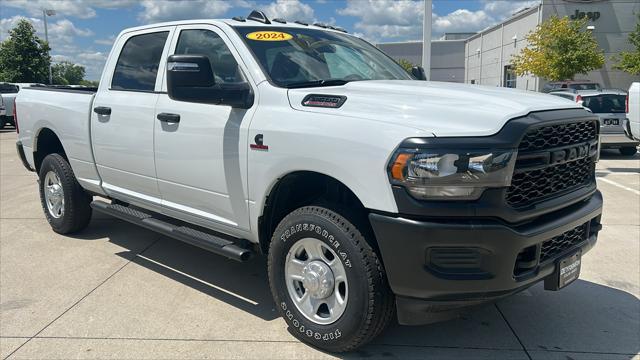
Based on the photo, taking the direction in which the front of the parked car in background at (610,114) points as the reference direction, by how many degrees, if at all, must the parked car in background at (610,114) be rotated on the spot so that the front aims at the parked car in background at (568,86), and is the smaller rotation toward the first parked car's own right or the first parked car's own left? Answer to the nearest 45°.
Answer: approximately 45° to the first parked car's own right

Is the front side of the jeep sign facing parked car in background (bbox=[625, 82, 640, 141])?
yes

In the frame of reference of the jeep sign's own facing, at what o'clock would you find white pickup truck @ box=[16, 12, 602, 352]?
The white pickup truck is roughly at 12 o'clock from the jeep sign.

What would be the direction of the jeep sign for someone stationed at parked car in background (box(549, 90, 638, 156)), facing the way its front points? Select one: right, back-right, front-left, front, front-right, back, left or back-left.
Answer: front-right

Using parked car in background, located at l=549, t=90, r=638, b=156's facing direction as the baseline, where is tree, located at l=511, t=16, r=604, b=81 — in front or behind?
in front

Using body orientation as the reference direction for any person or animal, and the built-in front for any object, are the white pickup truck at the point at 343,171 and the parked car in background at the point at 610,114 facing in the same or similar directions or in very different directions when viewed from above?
very different directions

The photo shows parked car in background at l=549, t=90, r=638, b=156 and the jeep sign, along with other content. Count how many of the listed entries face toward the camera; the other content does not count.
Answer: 1

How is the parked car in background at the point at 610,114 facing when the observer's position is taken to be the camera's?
facing away from the viewer and to the left of the viewer

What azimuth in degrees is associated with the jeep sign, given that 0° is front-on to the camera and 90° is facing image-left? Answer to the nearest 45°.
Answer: approximately 0°

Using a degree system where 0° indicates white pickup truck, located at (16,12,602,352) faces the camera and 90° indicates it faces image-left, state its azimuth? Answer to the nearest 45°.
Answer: approximately 315°

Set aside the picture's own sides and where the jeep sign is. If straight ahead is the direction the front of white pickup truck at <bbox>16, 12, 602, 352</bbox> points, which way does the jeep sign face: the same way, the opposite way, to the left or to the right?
to the right

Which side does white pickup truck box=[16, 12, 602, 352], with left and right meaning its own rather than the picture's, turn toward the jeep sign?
left

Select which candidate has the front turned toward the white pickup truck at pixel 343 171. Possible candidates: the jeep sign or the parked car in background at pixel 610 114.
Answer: the jeep sign

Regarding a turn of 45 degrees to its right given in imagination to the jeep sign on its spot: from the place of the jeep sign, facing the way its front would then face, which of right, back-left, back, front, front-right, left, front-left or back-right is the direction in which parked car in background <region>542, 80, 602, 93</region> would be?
front-left

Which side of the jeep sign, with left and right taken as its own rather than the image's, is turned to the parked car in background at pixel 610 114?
front

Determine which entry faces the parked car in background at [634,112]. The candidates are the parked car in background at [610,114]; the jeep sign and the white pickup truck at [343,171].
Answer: the jeep sign

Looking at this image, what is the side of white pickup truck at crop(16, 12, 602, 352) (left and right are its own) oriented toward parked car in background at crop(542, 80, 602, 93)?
left
